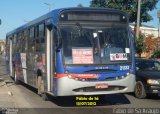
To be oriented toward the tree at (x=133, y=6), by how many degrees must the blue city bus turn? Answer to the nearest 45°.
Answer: approximately 135° to its left

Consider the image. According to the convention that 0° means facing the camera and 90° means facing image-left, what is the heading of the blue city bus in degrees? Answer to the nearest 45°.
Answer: approximately 315°
